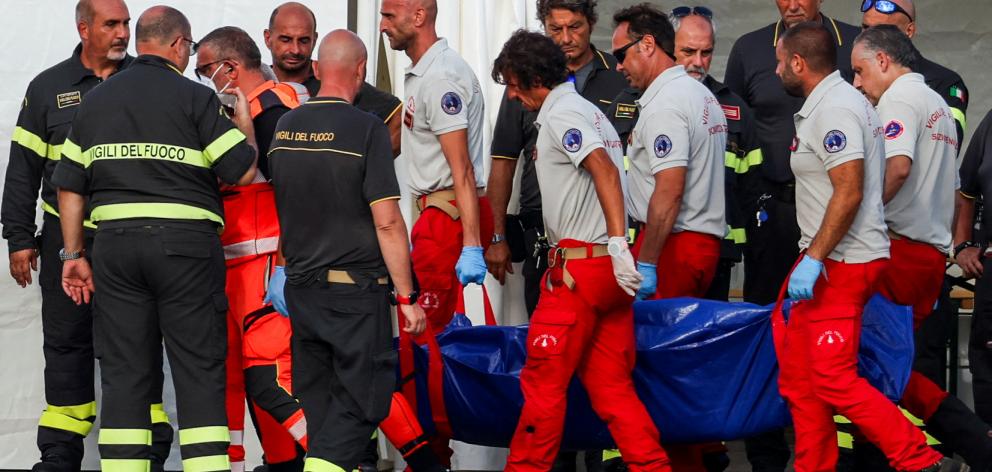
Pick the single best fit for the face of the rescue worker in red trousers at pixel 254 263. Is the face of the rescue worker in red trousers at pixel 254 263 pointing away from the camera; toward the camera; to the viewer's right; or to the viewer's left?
to the viewer's left

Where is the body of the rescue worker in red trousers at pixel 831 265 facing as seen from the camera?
to the viewer's left

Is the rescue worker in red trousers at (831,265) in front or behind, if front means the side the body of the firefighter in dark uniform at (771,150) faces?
in front

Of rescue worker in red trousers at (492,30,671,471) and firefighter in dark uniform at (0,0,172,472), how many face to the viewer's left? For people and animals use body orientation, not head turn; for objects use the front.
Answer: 1

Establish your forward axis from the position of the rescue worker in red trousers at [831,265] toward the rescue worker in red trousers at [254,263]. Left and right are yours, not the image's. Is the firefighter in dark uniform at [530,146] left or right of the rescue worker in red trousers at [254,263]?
right

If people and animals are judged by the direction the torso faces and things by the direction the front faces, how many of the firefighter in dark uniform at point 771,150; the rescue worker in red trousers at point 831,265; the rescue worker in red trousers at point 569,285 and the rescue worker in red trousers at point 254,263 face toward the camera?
1

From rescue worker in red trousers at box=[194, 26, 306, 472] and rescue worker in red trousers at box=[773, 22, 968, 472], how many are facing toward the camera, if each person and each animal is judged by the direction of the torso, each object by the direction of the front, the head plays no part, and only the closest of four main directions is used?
0

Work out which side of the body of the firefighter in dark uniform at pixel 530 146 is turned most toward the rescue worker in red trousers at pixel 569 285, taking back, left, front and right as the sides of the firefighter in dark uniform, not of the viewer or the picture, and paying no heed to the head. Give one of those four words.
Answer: front
